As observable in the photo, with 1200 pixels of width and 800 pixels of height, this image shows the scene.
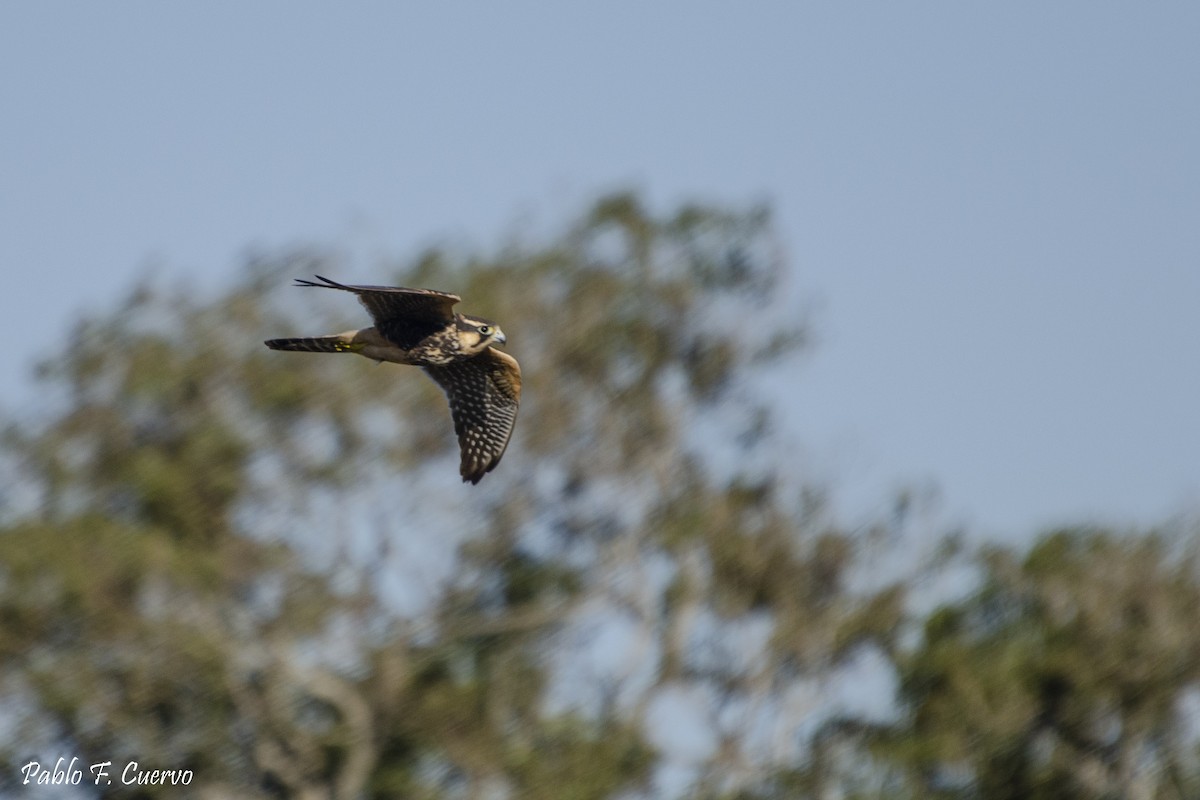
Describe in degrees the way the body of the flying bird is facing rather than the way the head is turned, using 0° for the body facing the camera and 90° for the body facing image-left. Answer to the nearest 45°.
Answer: approximately 270°
